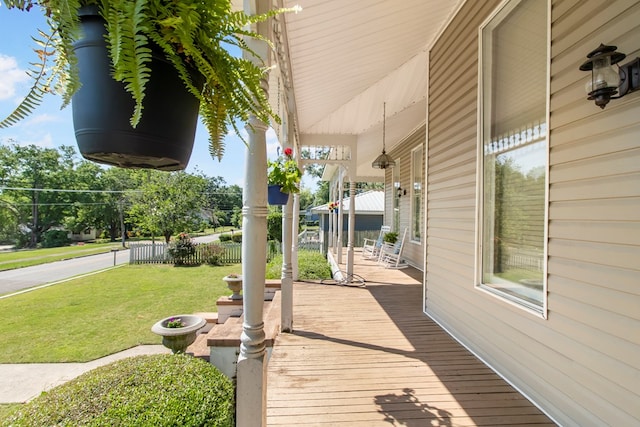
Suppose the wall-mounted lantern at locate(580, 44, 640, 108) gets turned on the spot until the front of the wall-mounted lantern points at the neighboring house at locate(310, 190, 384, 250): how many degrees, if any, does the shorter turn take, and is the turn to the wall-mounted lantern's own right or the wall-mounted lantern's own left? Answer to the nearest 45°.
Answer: approximately 90° to the wall-mounted lantern's own right

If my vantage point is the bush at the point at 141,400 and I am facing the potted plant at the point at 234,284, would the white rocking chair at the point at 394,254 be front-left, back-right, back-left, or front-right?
front-right

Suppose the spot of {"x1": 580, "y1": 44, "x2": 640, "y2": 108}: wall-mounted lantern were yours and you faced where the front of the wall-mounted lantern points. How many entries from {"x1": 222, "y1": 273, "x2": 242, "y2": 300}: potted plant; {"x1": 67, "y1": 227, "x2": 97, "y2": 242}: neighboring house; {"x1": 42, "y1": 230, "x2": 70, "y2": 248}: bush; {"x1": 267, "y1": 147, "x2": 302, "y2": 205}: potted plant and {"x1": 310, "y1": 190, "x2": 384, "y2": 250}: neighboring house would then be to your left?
0

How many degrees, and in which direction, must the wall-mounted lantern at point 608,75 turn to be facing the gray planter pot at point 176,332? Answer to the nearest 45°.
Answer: approximately 45° to its right

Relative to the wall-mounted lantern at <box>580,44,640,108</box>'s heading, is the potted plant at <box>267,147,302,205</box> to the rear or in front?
in front

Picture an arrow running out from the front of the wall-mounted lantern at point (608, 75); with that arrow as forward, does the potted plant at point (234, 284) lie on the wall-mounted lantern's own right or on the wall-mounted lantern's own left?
on the wall-mounted lantern's own right

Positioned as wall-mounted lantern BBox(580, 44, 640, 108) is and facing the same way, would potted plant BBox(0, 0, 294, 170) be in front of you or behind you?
in front

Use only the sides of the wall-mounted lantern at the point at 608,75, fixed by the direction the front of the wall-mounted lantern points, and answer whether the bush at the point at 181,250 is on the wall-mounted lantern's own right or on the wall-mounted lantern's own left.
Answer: on the wall-mounted lantern's own right

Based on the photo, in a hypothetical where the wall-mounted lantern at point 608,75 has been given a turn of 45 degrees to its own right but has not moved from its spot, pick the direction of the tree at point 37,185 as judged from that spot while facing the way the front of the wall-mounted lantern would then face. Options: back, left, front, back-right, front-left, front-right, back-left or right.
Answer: front

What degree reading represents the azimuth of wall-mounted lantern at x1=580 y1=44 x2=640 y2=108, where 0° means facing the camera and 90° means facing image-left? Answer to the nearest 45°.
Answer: approximately 45°

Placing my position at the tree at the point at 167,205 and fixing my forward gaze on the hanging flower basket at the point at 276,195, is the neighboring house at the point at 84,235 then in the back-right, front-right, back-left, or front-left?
back-right

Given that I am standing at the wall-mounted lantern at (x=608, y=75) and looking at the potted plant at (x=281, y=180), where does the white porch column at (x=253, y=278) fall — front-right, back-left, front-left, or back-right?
front-left

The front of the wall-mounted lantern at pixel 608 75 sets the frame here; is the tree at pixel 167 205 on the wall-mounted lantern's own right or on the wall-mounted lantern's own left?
on the wall-mounted lantern's own right

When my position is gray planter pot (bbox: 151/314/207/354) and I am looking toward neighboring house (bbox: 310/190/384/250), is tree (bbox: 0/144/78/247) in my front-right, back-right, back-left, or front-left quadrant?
front-left

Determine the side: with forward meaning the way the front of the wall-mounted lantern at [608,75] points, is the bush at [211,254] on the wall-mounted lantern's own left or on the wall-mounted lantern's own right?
on the wall-mounted lantern's own right

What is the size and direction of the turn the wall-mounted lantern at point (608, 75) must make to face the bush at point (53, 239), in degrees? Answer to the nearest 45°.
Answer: approximately 45° to its right

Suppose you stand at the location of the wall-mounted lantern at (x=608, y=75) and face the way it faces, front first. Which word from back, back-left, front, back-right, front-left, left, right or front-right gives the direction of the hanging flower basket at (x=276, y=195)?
front-right

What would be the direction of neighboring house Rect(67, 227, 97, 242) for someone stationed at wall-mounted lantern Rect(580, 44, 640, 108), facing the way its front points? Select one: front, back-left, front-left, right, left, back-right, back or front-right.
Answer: front-right

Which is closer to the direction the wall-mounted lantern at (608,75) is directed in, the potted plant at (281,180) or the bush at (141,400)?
the bush

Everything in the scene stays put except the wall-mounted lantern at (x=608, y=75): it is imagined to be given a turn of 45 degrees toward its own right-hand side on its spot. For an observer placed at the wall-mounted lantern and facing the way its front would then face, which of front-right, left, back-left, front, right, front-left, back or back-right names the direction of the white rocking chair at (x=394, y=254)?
front-right
